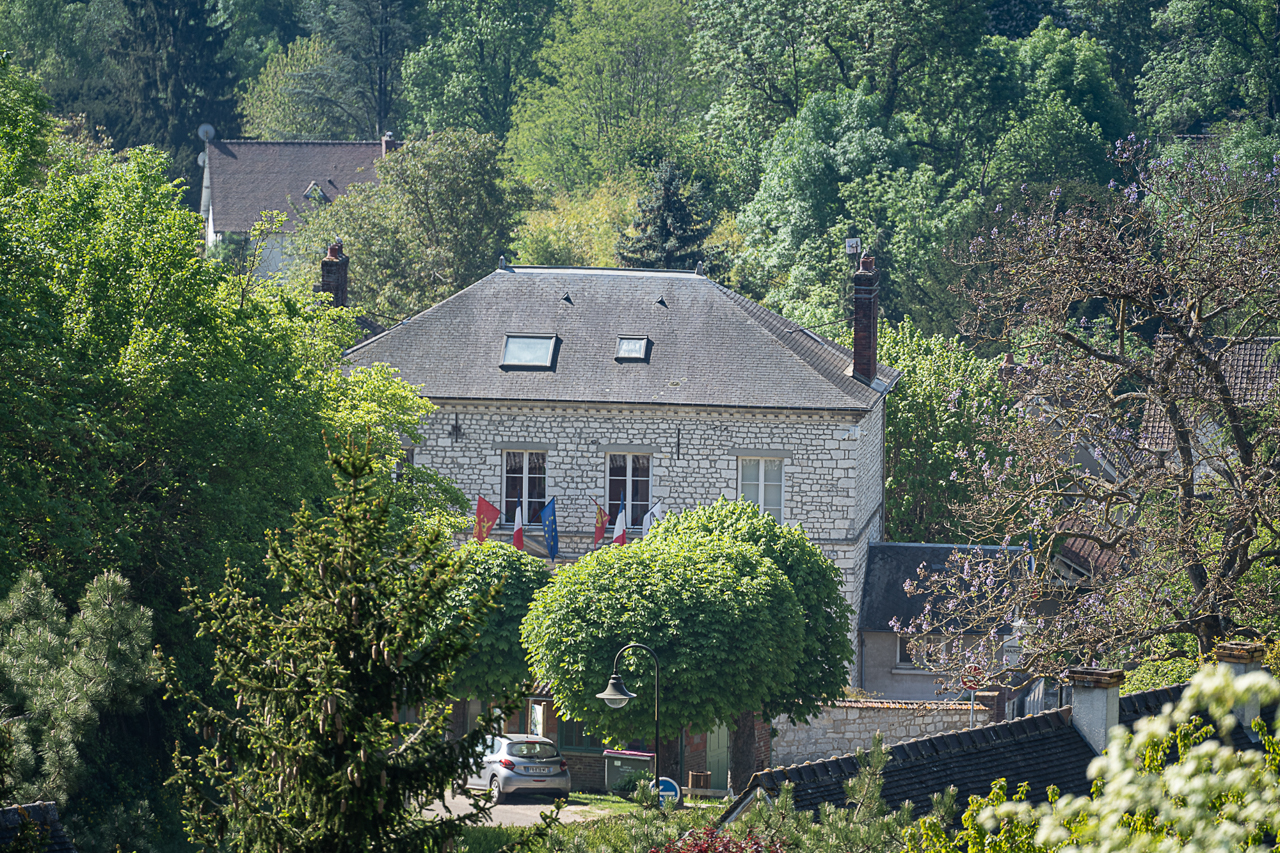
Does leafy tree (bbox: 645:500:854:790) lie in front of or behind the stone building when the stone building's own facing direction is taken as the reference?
in front

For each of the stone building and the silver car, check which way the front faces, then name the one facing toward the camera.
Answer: the stone building

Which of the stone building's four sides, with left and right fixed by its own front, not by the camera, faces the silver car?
front

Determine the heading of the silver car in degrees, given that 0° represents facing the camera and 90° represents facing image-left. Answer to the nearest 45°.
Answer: approximately 135°

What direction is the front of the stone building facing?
toward the camera

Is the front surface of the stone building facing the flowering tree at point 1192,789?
yes

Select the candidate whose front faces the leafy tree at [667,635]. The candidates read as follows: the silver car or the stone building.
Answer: the stone building

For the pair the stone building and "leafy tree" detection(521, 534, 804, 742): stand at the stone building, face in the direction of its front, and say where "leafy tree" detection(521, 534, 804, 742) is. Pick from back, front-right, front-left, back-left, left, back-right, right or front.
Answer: front

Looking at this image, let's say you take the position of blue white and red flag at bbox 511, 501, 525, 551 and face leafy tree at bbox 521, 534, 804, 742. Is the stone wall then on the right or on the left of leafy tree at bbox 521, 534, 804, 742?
left

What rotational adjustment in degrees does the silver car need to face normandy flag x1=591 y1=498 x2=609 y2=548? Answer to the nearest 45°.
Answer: approximately 45° to its right

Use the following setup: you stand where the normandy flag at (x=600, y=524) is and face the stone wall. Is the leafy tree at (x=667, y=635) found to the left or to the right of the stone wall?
right

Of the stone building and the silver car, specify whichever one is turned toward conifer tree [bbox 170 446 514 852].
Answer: the stone building

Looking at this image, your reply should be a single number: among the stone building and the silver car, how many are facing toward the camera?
1
